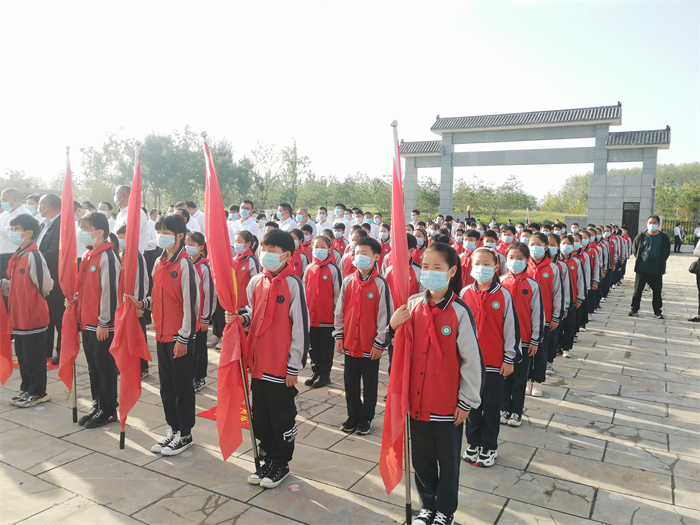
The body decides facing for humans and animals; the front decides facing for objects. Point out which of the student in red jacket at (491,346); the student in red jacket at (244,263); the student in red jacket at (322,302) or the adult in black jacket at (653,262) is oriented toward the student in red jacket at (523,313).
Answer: the adult in black jacket

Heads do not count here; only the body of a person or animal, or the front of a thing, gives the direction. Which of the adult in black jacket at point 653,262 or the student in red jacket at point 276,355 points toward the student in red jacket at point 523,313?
the adult in black jacket

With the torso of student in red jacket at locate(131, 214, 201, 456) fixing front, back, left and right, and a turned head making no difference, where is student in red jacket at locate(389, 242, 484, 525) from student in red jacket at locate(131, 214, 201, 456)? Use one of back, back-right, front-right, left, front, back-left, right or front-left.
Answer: left

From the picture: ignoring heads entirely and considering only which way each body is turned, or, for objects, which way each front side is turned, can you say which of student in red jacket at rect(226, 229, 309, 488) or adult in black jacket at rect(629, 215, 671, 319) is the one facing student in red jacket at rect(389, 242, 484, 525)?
the adult in black jacket

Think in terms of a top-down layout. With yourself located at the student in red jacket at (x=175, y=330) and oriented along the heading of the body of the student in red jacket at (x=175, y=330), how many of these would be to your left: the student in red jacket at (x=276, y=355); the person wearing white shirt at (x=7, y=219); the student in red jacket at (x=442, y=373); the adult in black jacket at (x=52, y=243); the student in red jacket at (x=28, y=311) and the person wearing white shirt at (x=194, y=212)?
2

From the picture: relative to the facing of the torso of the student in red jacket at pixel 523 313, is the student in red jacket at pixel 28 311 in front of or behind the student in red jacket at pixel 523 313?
in front

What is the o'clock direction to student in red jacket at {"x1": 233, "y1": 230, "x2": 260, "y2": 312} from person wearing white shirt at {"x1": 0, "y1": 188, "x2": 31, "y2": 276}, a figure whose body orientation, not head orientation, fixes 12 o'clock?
The student in red jacket is roughly at 9 o'clock from the person wearing white shirt.

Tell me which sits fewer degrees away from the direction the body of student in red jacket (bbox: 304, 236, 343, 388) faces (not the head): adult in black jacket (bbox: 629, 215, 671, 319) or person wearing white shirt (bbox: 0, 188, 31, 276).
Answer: the person wearing white shirt

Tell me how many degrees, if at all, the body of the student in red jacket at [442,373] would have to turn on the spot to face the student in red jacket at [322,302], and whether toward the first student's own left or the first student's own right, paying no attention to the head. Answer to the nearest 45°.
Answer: approximately 90° to the first student's own right

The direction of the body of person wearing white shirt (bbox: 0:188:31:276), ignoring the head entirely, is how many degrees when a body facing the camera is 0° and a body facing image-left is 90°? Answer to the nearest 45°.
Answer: approximately 45°

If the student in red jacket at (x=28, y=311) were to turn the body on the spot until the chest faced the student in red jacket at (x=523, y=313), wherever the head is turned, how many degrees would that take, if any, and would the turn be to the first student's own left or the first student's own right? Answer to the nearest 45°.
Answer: approximately 90° to the first student's own left
